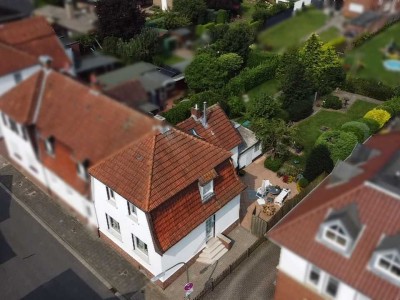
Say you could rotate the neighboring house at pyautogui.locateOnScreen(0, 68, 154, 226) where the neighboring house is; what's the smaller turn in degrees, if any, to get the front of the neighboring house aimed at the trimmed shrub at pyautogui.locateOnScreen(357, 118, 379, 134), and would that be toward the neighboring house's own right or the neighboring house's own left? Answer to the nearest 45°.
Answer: approximately 180°

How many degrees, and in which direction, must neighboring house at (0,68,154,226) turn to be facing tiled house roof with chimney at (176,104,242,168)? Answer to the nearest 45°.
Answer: approximately 180°

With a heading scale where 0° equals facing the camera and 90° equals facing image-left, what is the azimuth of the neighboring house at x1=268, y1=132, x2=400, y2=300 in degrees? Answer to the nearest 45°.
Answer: approximately 45°

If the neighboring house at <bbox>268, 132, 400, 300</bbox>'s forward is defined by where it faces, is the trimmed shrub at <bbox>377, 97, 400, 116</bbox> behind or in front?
behind

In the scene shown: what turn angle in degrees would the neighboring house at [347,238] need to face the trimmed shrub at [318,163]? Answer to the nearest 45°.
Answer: approximately 135° to its right

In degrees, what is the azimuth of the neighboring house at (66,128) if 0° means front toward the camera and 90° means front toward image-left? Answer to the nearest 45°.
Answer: approximately 45°

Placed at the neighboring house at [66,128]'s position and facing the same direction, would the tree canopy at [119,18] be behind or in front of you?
behind

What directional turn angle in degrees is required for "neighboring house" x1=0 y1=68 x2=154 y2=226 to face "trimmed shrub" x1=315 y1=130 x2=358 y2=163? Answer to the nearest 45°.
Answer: approximately 180°
